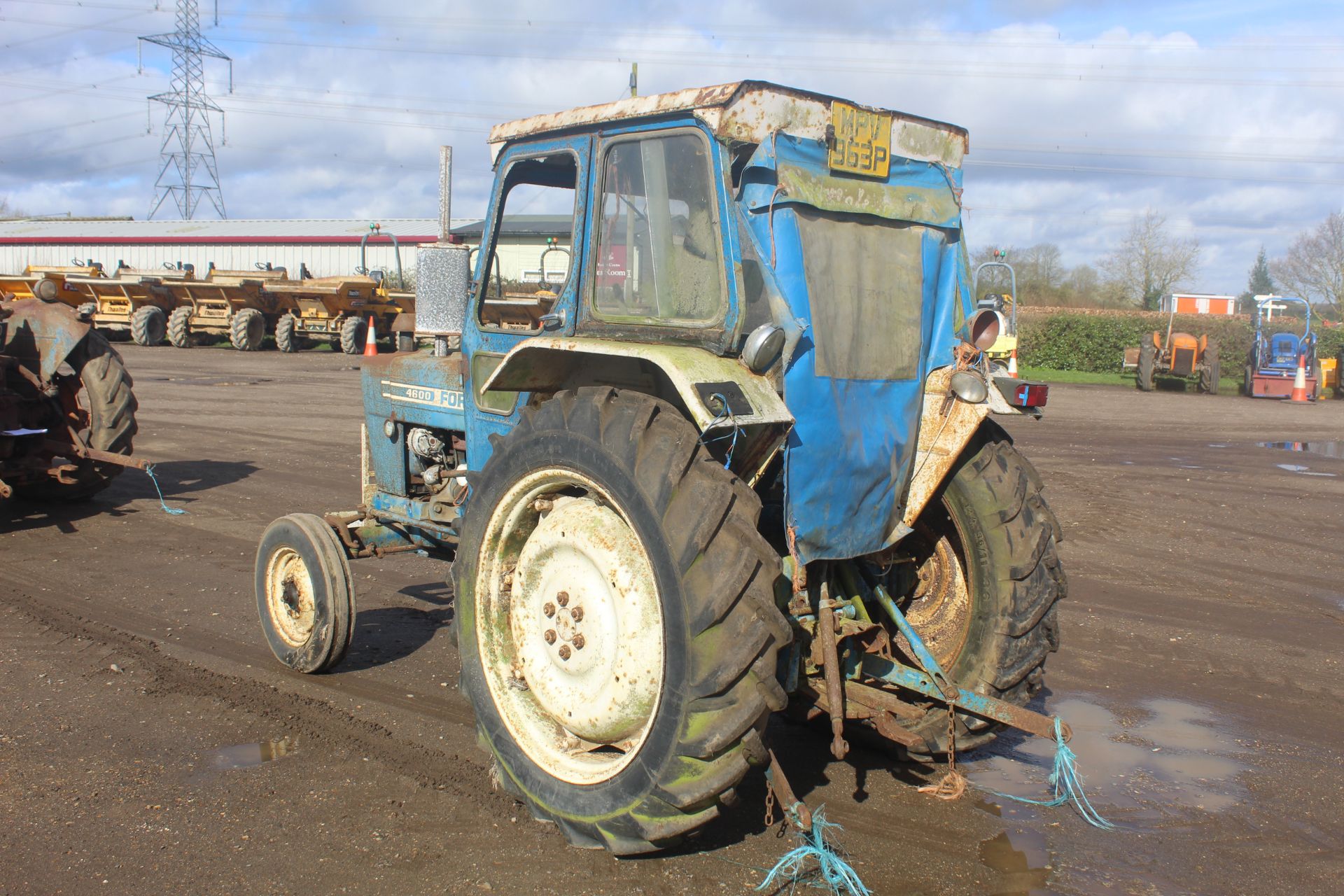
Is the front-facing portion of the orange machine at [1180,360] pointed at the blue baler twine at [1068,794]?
yes

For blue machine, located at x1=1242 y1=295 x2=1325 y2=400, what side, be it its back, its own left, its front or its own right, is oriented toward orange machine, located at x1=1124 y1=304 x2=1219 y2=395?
right

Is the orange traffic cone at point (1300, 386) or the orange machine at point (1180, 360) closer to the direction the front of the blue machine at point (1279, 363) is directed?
the orange traffic cone

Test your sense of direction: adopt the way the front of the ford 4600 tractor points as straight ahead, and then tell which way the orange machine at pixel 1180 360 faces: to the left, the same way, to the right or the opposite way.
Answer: to the left

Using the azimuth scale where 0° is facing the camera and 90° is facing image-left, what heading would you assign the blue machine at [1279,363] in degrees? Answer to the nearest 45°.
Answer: approximately 0°

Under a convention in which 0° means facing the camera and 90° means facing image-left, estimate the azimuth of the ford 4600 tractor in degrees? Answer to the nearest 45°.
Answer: approximately 135°

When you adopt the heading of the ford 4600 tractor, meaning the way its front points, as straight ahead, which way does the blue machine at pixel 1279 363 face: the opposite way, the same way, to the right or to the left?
to the left

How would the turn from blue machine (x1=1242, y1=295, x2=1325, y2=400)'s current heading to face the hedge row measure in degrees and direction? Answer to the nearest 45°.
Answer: approximately 135° to its right
